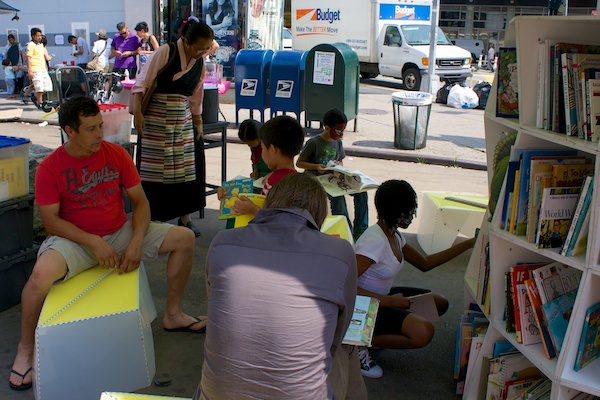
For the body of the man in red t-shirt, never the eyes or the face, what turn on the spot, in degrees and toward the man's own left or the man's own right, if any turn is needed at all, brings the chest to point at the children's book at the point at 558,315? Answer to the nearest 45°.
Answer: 0° — they already face it

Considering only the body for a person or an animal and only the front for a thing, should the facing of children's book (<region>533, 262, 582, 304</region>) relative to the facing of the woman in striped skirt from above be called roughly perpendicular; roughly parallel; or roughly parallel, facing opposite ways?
roughly perpendicular

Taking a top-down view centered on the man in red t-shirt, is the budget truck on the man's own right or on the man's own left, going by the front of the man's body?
on the man's own left

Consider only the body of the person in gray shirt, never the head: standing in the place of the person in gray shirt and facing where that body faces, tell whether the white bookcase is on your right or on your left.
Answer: on your right

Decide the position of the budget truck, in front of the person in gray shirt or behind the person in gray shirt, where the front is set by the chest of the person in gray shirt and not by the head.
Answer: in front

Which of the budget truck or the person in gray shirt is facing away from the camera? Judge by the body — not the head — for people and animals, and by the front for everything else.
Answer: the person in gray shirt

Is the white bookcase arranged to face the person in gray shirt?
yes

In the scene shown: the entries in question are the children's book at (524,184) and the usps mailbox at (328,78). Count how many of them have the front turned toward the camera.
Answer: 1

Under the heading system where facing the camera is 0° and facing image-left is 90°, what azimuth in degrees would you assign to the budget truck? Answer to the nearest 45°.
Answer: approximately 315°

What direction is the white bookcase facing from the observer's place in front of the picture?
facing the viewer and to the left of the viewer

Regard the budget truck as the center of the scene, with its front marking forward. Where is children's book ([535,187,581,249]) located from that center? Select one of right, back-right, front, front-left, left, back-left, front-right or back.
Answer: front-right
